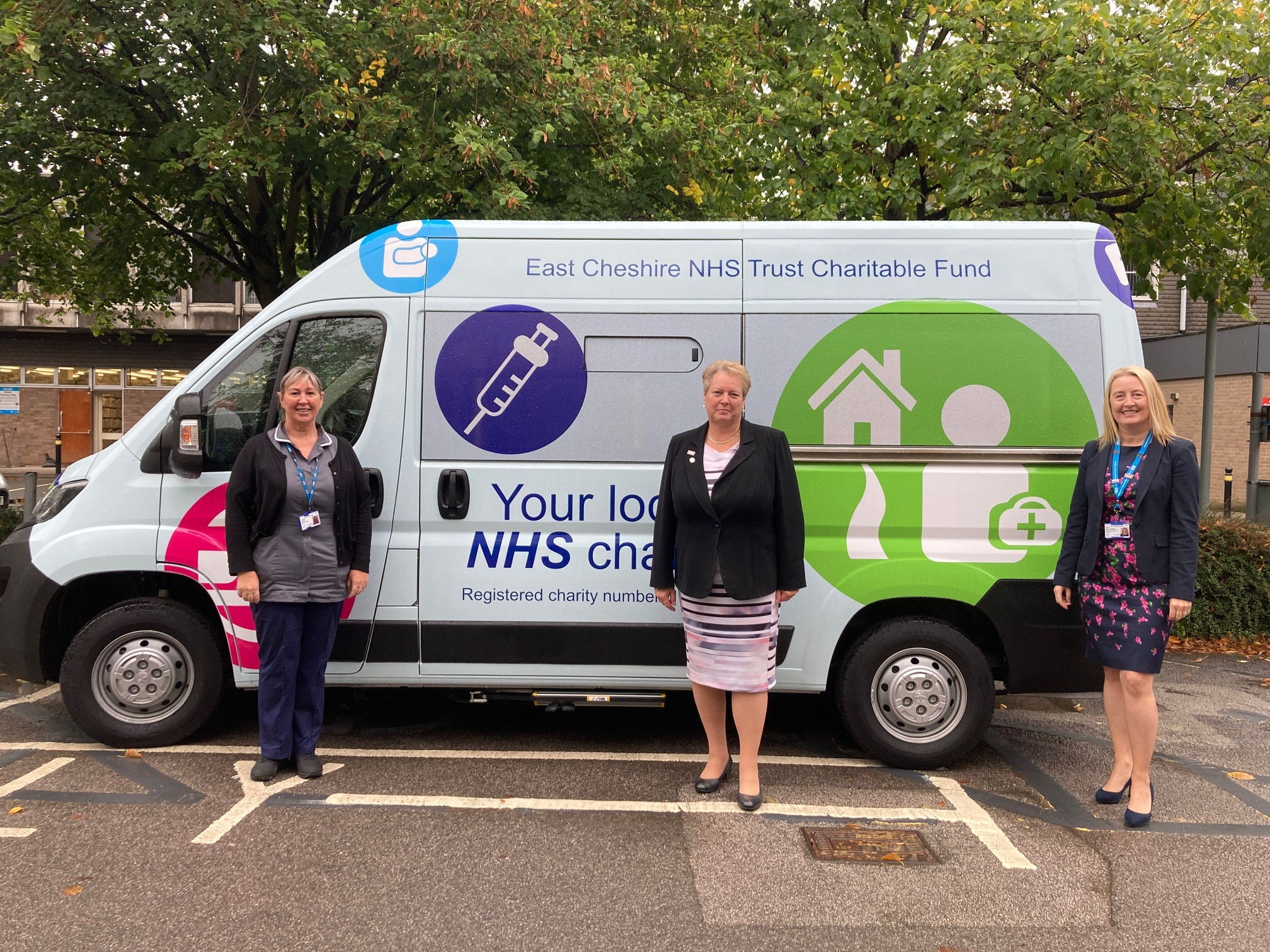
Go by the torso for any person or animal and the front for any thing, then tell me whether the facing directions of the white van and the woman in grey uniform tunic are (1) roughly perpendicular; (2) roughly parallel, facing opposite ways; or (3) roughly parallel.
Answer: roughly perpendicular

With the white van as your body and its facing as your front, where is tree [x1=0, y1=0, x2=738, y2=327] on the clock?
The tree is roughly at 2 o'clock from the white van.

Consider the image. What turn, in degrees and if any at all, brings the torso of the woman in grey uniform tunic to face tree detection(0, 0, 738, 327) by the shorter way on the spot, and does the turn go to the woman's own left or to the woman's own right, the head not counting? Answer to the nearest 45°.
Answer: approximately 180°

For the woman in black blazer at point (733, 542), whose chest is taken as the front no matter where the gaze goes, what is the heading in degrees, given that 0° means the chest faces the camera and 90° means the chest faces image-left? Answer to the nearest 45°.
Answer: approximately 0°

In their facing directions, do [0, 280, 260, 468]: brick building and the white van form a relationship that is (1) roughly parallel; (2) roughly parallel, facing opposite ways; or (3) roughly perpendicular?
roughly perpendicular

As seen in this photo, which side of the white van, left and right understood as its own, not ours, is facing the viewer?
left

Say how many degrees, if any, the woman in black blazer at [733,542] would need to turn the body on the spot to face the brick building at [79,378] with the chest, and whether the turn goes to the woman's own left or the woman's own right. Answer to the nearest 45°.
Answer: approximately 135° to the woman's own right

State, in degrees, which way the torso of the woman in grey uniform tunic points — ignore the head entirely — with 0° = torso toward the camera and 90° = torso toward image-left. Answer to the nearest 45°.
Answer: approximately 0°

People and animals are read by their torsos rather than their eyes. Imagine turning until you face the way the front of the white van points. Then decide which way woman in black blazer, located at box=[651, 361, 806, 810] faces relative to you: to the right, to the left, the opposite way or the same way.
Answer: to the left

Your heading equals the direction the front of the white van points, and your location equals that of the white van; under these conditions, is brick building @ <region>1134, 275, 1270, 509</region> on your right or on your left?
on your right

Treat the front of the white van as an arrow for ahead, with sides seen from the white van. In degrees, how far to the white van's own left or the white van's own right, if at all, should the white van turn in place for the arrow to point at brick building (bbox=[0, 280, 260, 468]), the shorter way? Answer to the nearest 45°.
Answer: approximately 45° to the white van's own right
